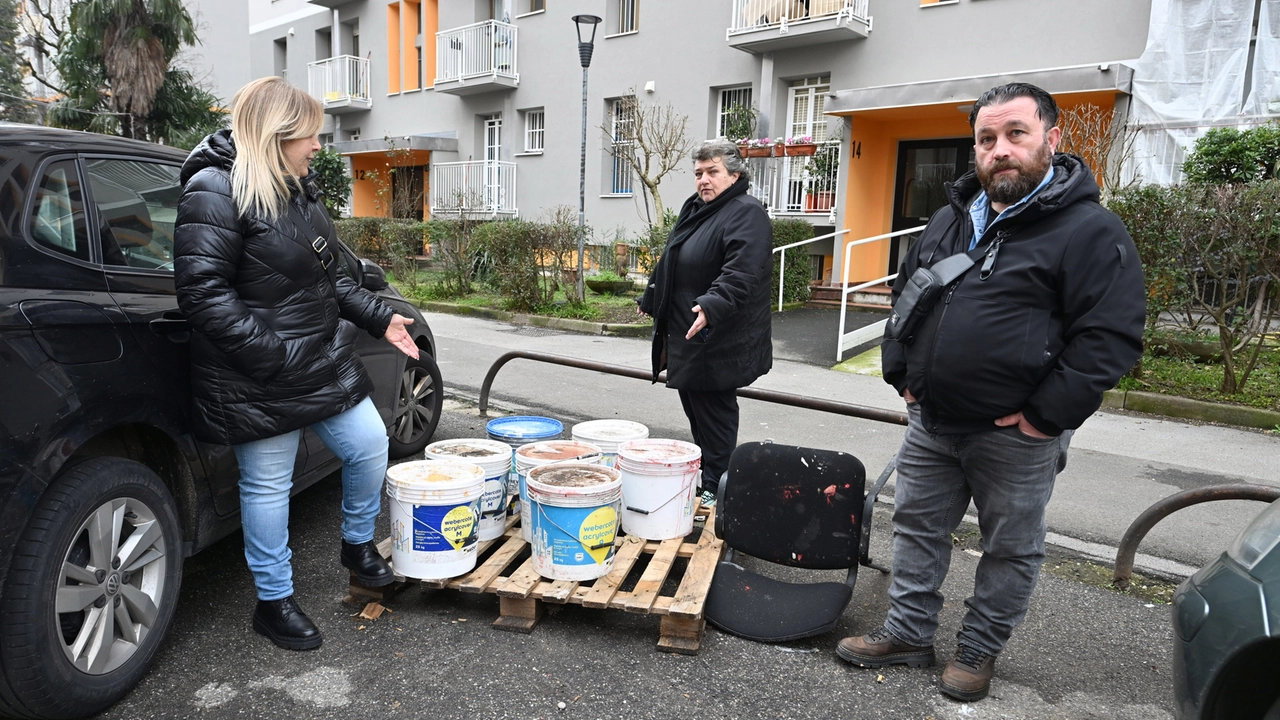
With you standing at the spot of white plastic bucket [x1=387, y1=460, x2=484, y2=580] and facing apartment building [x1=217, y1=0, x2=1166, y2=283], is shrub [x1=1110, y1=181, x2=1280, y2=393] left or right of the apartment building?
right

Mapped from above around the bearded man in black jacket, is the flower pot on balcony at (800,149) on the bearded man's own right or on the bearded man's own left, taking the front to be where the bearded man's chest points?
on the bearded man's own right

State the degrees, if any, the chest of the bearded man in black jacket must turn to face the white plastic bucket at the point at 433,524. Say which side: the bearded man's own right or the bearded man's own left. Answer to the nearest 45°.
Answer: approximately 45° to the bearded man's own right

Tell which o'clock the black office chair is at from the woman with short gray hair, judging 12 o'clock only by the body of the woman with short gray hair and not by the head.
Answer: The black office chair is roughly at 10 o'clock from the woman with short gray hair.

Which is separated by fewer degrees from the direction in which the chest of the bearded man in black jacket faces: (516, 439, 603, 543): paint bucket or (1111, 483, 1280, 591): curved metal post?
the paint bucket

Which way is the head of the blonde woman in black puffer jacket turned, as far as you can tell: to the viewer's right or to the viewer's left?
to the viewer's right
